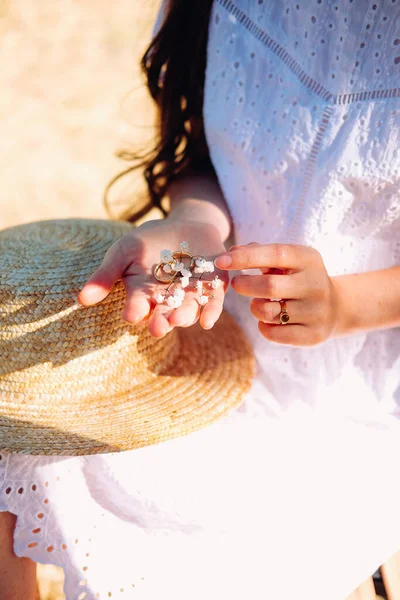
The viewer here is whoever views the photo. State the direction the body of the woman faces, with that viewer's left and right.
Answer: facing the viewer and to the left of the viewer
